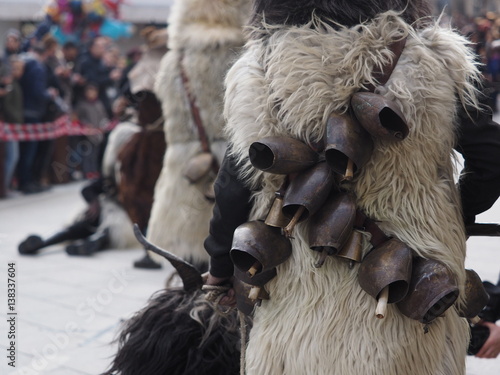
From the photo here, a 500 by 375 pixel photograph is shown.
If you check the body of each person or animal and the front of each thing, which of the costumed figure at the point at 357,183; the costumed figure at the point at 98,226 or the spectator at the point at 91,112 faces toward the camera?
the spectator

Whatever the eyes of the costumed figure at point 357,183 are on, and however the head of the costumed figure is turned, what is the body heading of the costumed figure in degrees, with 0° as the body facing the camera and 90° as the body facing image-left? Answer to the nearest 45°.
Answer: approximately 180°

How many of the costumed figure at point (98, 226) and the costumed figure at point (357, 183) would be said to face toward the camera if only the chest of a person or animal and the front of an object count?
0

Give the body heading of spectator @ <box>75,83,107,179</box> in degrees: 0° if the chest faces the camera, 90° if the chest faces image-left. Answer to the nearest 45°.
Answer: approximately 0°

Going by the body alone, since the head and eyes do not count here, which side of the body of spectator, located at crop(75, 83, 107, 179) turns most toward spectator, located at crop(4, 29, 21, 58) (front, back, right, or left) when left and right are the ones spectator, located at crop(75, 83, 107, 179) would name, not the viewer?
right

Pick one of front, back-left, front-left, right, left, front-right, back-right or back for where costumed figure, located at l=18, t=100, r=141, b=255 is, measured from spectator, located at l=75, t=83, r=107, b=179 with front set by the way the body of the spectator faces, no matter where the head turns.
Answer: front

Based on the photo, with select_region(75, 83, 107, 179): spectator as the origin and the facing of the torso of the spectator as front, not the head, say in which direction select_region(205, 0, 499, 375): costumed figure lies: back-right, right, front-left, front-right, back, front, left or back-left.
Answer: front

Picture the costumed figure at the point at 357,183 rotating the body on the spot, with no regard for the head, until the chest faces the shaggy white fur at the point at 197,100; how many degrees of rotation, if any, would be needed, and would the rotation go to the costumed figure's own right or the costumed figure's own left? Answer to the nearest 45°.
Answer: approximately 45° to the costumed figure's own left

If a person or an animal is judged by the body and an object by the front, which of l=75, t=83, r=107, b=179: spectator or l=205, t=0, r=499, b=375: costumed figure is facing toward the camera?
the spectator

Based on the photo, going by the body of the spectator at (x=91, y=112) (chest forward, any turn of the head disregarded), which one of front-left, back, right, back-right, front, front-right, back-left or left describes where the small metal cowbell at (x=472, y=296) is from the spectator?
front

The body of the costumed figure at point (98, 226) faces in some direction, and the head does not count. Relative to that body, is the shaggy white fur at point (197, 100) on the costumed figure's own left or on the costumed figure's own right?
on the costumed figure's own left

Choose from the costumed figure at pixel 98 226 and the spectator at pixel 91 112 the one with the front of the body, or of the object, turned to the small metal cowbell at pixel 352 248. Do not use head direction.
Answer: the spectator
